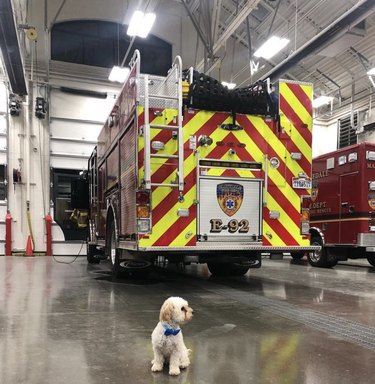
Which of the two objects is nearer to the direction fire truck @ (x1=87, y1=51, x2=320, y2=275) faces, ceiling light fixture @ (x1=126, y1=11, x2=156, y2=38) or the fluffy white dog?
the ceiling light fixture

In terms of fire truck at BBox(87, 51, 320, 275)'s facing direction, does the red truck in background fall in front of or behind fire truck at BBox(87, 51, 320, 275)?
in front

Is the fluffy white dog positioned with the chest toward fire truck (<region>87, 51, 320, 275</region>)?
no

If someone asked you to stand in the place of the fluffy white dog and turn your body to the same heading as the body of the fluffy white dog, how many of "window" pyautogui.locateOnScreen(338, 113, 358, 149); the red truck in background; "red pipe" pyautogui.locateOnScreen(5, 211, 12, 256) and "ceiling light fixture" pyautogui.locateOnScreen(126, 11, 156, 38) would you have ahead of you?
0

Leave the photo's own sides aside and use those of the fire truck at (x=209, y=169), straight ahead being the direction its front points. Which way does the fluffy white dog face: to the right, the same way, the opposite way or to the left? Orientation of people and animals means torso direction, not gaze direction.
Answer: the opposite way

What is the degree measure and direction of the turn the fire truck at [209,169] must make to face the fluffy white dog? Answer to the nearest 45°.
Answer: approximately 180°

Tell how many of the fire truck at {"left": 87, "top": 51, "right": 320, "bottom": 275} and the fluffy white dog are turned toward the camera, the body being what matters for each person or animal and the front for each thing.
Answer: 1

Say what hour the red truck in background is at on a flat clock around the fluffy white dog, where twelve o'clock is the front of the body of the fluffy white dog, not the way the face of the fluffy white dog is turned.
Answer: The red truck in background is roughly at 7 o'clock from the fluffy white dog.

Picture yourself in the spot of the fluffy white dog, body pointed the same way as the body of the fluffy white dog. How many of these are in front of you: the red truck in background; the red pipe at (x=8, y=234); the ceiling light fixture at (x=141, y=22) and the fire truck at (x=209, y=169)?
0

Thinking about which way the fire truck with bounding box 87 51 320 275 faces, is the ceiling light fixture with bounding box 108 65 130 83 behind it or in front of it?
in front

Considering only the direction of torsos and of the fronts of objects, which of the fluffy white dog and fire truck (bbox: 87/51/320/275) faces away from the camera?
the fire truck

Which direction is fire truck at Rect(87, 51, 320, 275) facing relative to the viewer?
away from the camera

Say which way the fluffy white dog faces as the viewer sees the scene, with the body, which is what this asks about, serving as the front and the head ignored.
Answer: toward the camera
